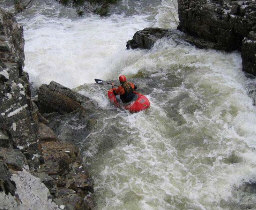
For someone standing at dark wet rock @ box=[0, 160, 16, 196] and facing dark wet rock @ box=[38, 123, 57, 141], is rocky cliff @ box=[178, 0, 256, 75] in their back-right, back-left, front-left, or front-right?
front-right

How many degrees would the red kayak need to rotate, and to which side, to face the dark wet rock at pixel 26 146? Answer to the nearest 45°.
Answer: approximately 90° to its left

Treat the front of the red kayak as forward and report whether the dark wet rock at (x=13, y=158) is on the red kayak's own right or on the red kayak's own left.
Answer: on the red kayak's own left

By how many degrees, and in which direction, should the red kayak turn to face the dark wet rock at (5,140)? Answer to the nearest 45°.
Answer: approximately 90° to its left

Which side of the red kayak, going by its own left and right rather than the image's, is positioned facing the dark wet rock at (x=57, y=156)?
left

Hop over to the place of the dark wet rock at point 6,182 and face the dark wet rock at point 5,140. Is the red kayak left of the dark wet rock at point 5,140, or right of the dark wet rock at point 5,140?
right
